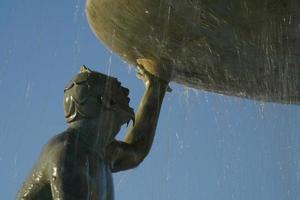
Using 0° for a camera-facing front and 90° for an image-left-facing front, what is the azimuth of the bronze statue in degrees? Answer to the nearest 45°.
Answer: approximately 225°
